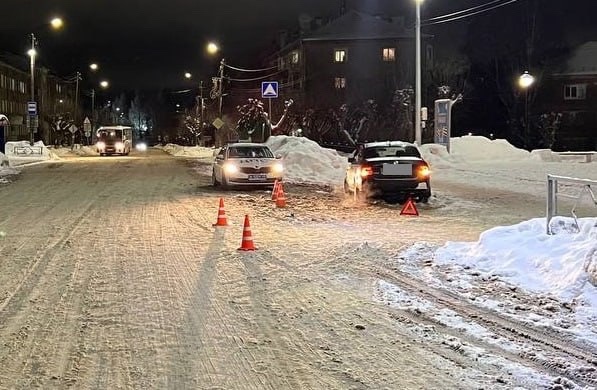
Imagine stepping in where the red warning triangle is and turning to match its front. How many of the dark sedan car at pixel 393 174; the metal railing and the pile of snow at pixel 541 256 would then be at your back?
1

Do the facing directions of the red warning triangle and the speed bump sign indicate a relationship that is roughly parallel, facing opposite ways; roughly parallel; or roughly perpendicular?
roughly parallel

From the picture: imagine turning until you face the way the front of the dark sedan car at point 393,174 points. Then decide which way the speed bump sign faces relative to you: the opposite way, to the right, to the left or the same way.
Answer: the opposite way

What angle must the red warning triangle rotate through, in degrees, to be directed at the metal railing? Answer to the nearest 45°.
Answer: approximately 45° to its left

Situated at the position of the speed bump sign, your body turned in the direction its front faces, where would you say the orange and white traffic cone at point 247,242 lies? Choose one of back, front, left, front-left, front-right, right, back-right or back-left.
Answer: front

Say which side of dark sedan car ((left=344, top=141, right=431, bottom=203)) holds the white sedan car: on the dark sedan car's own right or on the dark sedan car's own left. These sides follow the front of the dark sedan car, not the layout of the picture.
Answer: on the dark sedan car's own left

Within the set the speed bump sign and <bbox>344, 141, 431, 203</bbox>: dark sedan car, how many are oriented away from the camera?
1

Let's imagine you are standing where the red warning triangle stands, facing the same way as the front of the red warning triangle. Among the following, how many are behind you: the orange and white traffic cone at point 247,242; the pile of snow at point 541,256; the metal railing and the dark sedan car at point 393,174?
1

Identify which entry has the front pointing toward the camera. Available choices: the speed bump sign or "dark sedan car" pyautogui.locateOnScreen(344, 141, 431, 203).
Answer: the speed bump sign

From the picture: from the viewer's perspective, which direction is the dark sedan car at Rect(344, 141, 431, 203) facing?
away from the camera

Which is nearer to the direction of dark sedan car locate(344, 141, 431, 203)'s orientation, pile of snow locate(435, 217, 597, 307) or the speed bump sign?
the speed bump sign

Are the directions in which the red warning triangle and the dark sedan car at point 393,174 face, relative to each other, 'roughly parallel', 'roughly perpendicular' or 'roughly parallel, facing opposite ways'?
roughly parallel, facing opposite ways

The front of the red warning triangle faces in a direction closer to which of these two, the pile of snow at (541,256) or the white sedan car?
the pile of snow

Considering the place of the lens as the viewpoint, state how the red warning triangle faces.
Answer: facing the viewer

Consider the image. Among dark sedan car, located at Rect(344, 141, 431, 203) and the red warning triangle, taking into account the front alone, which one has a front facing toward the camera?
the red warning triangle

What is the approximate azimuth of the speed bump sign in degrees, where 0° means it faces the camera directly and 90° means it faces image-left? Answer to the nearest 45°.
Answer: approximately 0°

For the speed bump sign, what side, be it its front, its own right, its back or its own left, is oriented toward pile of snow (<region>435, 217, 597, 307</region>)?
front

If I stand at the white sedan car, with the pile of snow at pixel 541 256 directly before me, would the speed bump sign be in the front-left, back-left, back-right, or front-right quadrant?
back-left
